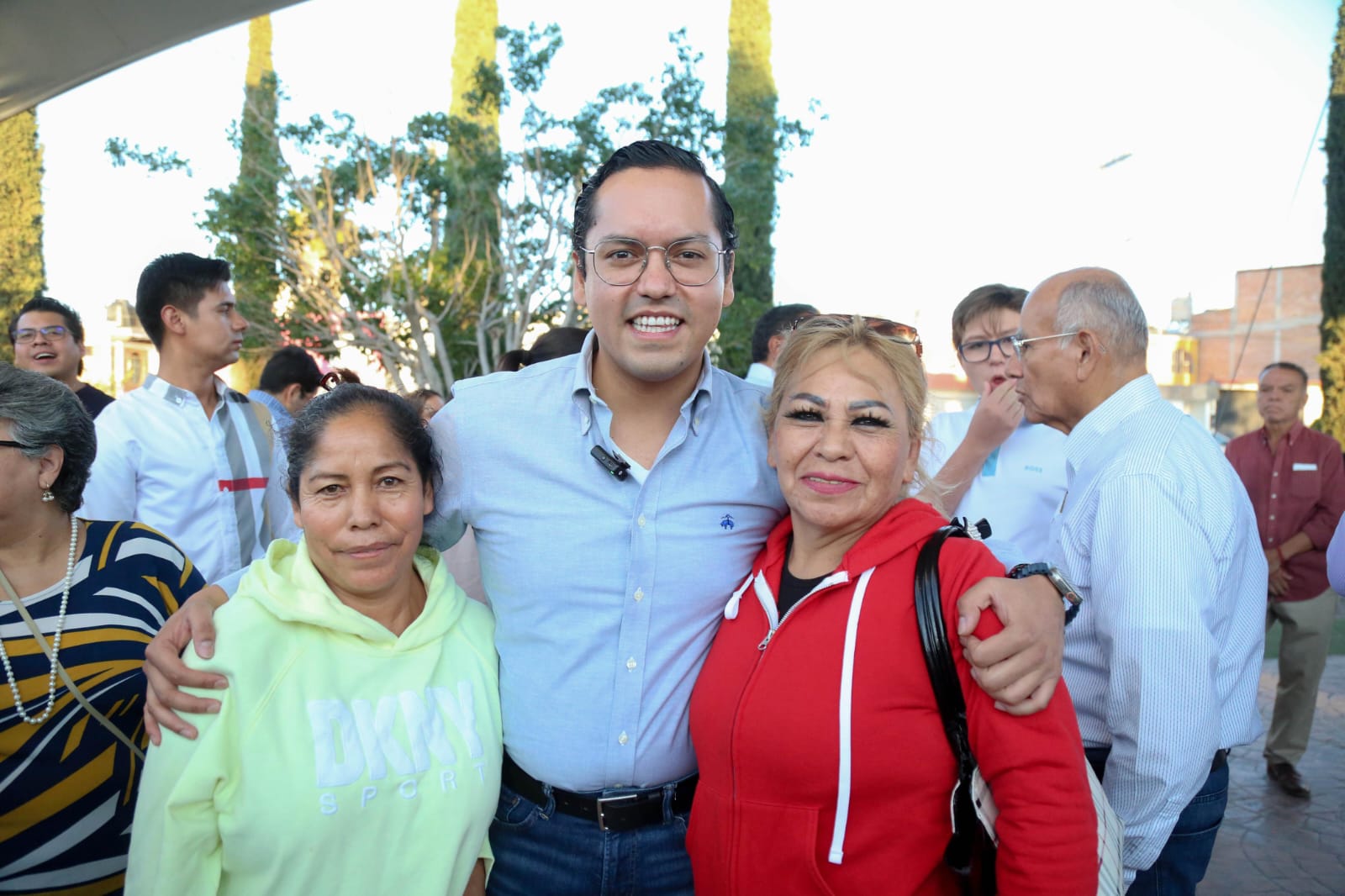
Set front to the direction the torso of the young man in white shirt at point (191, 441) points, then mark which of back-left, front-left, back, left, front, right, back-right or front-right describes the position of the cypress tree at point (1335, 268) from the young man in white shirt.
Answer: front-left

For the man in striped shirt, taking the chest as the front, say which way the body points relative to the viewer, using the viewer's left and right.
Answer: facing to the left of the viewer

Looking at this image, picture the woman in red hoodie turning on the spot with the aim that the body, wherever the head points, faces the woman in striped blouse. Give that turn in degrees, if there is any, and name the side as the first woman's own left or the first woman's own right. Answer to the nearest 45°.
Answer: approximately 45° to the first woman's own right

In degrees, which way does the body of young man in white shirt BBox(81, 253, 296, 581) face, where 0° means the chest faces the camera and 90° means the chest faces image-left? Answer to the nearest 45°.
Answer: approximately 315°

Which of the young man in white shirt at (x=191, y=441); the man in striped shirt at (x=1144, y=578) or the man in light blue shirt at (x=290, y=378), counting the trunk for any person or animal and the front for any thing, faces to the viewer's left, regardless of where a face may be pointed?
the man in striped shirt

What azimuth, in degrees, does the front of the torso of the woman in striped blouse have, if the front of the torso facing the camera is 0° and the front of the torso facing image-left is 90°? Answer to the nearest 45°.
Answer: approximately 45°

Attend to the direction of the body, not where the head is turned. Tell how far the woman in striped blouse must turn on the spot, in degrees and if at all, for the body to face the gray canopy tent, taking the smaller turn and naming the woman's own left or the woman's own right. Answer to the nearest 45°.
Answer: approximately 135° to the woman's own right

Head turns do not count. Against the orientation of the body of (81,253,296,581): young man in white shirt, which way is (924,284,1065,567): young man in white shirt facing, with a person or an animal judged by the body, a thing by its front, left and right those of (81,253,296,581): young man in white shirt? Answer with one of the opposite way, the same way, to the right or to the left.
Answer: to the right

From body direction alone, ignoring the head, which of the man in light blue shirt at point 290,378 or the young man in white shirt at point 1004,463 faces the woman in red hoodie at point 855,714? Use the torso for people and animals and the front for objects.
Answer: the young man in white shirt

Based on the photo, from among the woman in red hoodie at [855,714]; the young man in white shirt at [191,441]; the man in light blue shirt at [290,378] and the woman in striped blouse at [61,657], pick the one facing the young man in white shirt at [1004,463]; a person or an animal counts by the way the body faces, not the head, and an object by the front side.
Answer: the young man in white shirt at [191,441]

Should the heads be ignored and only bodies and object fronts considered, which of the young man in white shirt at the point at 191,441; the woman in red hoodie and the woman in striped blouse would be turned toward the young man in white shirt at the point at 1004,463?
the young man in white shirt at the point at 191,441
